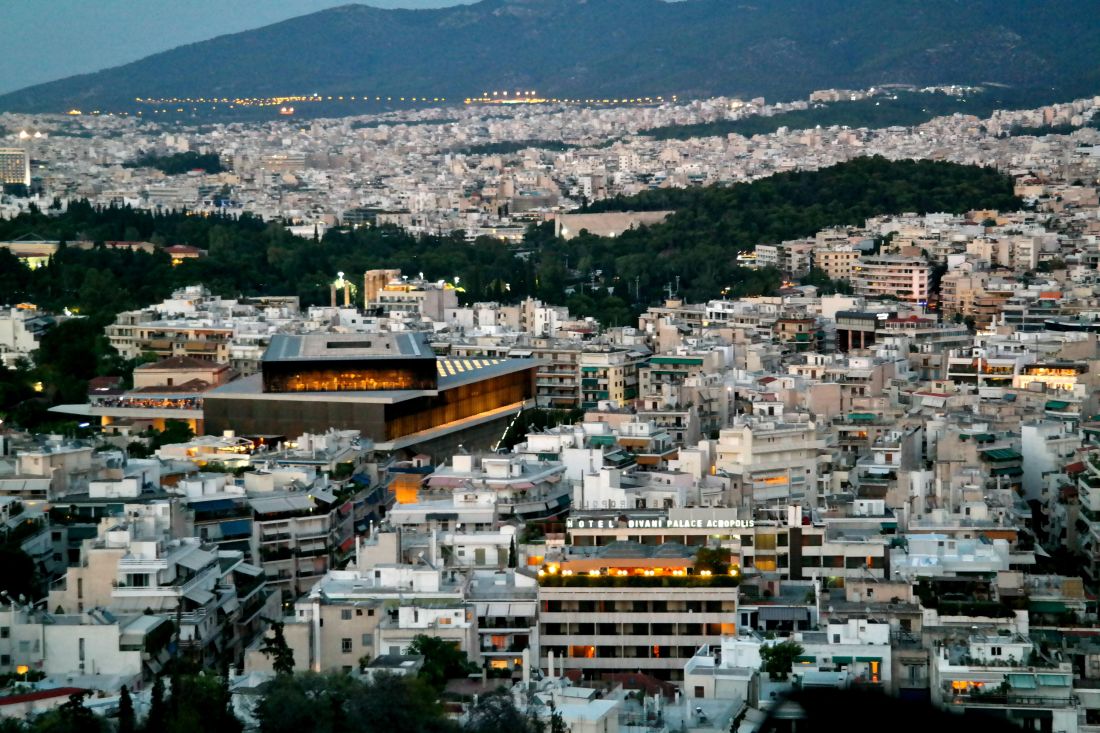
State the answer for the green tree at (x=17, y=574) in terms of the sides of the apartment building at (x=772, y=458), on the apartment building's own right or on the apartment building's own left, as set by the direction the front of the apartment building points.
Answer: on the apartment building's own right

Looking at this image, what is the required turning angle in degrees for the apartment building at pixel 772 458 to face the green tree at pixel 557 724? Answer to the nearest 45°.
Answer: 0° — it already faces it

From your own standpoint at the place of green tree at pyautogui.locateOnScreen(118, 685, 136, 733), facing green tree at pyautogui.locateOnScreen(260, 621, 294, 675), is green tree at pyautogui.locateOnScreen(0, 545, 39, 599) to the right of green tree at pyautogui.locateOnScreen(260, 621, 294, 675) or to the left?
left

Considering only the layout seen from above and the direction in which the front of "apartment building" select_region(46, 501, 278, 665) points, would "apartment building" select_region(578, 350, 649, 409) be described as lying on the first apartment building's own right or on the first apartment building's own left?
on the first apartment building's own left

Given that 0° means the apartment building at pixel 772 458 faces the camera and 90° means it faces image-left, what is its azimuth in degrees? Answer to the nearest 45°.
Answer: approximately 0°

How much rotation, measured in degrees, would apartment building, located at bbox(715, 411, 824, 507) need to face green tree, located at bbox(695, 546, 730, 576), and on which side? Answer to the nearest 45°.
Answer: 0° — it already faces it

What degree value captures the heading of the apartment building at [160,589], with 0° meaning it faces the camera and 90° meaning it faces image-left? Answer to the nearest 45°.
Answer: approximately 315°

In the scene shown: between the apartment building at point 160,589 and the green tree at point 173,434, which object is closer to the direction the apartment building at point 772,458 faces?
the apartment building
